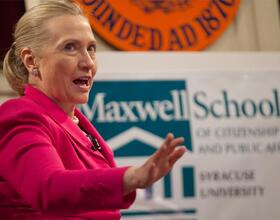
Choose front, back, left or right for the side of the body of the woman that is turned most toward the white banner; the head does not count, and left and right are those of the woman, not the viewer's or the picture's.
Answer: left

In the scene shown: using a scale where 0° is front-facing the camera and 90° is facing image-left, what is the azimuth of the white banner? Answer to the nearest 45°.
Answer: approximately 0°

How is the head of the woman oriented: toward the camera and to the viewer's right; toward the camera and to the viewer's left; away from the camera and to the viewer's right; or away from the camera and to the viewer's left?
toward the camera and to the viewer's right

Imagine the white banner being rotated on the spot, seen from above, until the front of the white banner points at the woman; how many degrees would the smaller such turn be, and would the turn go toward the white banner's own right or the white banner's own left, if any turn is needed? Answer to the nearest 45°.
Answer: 0° — it already faces them
